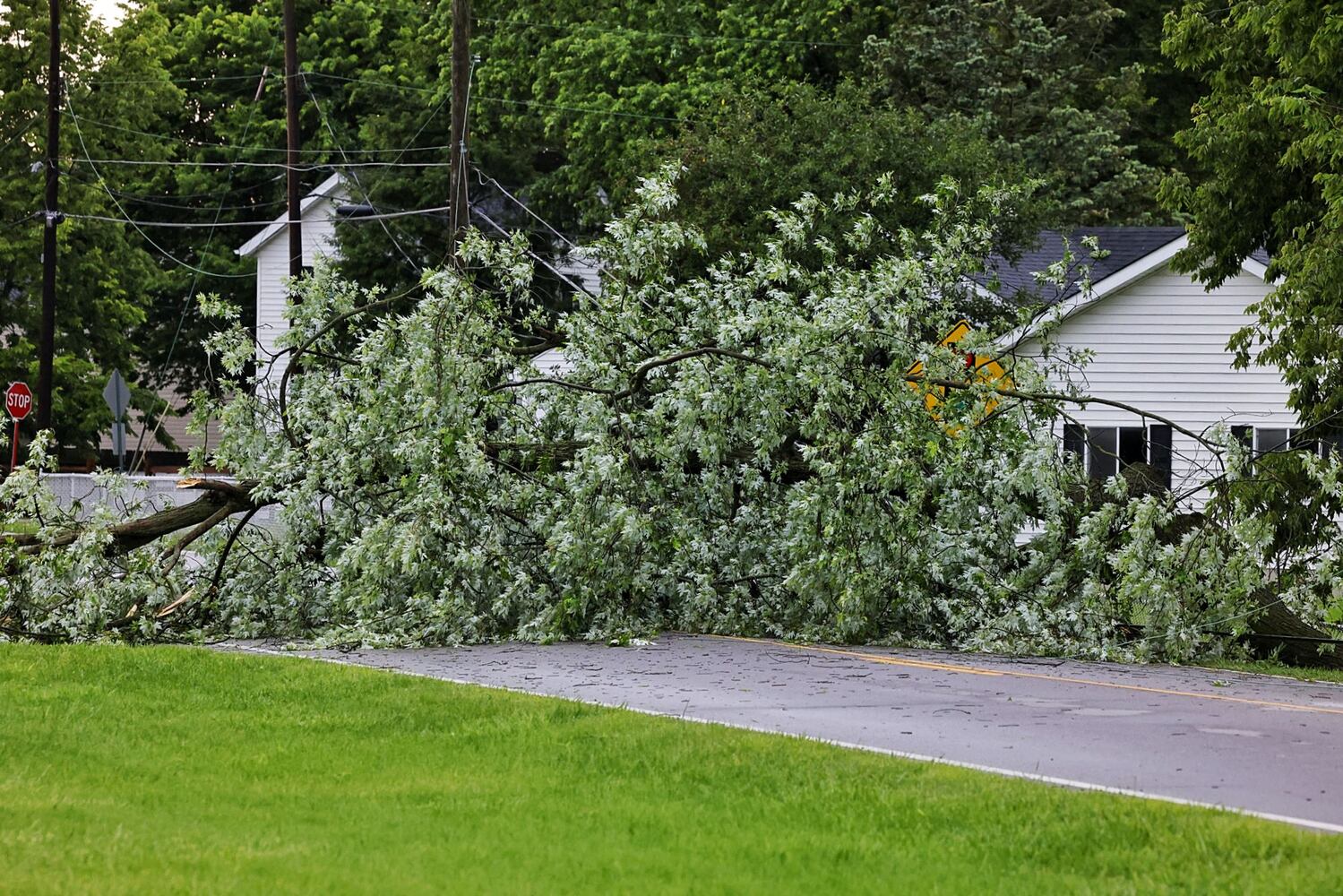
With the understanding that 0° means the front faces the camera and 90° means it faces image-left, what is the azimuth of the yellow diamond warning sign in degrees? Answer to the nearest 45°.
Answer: approximately 0°

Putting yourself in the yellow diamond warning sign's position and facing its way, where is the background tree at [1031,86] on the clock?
The background tree is roughly at 6 o'clock from the yellow diamond warning sign.

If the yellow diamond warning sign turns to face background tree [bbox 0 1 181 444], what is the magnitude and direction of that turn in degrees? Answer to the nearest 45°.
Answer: approximately 135° to its right

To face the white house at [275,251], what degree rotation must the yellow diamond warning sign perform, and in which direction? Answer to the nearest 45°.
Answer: approximately 135° to its right

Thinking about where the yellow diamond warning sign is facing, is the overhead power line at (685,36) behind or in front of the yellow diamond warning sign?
behind

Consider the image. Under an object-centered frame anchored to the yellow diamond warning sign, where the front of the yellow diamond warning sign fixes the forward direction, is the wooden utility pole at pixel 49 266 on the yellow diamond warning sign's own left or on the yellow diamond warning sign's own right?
on the yellow diamond warning sign's own right

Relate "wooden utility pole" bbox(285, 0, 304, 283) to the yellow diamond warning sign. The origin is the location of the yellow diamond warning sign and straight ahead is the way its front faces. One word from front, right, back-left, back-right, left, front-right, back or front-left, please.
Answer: back-right
